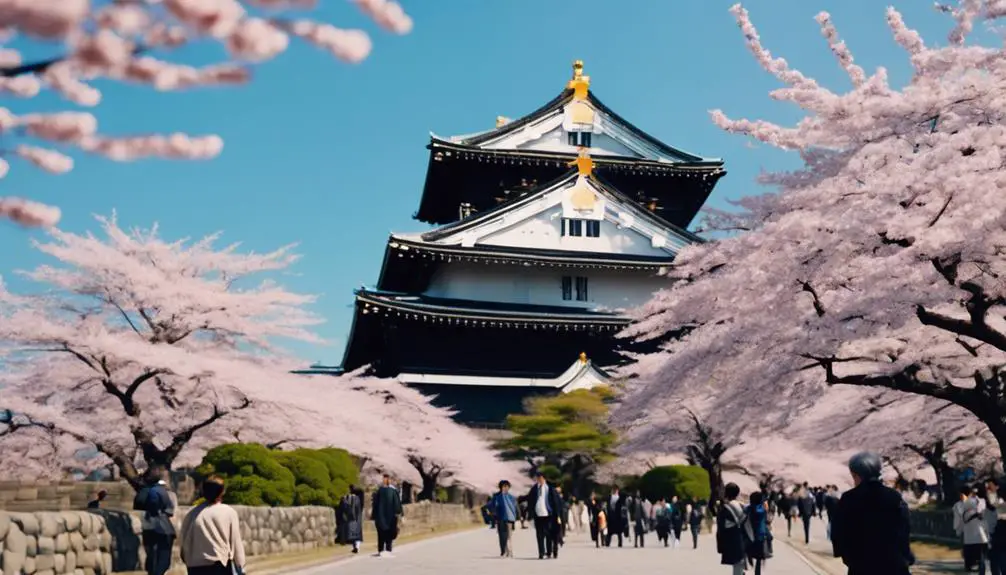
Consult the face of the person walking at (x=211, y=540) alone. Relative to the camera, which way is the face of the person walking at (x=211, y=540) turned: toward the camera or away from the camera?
away from the camera

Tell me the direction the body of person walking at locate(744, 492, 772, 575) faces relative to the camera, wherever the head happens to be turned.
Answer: away from the camera

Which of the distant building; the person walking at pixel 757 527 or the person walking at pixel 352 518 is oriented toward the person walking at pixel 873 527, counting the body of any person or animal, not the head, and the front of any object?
the distant building

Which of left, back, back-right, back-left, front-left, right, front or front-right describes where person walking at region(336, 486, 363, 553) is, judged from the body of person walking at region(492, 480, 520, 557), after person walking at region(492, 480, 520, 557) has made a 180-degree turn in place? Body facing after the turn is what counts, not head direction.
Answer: front-left

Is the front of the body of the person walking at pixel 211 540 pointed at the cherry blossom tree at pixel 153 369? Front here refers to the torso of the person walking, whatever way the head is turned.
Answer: yes

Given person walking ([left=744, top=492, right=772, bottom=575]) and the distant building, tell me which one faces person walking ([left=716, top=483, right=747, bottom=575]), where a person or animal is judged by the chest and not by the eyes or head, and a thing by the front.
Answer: the distant building

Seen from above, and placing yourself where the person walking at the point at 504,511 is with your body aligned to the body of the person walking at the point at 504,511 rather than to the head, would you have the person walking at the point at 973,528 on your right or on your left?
on your left

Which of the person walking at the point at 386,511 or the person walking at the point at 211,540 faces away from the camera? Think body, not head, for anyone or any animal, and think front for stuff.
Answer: the person walking at the point at 211,540

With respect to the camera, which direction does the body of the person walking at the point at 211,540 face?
away from the camera
